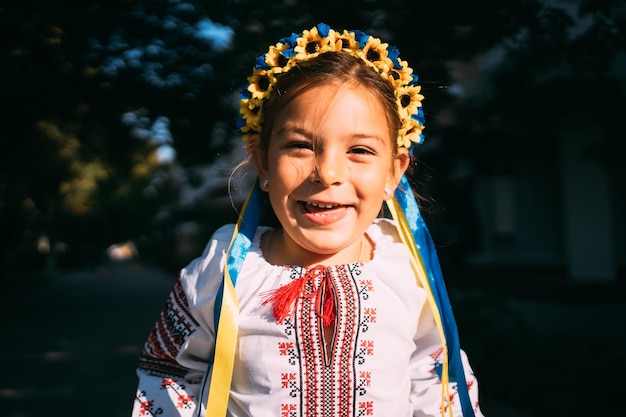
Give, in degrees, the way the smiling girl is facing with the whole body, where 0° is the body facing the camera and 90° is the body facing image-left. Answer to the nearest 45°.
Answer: approximately 0°

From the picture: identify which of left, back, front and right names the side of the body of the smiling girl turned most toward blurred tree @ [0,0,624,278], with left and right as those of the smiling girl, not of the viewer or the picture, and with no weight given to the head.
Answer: back
